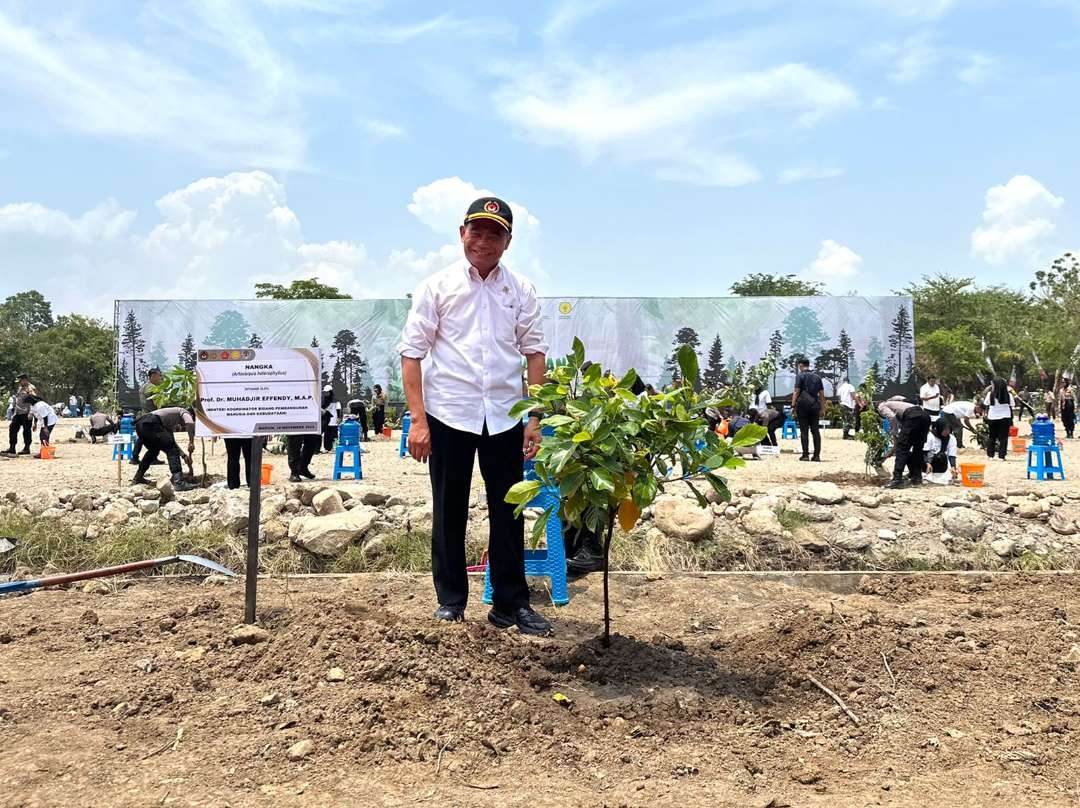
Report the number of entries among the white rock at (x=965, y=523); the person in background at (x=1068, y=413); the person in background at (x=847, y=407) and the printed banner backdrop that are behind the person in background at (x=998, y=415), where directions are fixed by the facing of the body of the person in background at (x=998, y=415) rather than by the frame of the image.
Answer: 1

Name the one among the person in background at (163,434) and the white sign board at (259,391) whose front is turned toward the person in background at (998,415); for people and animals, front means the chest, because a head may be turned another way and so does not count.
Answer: the person in background at (163,434)

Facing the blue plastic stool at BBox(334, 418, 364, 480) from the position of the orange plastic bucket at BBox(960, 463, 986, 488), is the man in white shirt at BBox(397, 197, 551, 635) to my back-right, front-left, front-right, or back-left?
front-left

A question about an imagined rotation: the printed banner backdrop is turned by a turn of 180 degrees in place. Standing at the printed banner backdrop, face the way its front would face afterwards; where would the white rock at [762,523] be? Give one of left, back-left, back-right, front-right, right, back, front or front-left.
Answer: back

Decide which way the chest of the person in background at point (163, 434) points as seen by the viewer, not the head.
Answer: to the viewer's right

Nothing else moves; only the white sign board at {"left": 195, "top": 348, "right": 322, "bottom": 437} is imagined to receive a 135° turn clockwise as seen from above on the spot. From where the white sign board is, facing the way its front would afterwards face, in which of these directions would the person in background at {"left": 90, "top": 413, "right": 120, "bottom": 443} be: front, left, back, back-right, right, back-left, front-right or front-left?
front-right

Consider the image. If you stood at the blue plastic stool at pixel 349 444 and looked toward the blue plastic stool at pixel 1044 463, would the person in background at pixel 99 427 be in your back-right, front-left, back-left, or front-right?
back-left

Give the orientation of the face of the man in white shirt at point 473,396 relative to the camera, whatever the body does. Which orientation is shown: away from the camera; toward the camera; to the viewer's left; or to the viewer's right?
toward the camera

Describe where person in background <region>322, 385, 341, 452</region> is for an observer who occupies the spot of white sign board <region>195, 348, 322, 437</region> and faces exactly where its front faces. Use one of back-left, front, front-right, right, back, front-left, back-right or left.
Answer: back

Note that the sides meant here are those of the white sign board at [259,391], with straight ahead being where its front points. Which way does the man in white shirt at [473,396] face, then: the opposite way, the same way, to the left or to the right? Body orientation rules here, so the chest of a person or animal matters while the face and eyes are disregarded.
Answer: the same way

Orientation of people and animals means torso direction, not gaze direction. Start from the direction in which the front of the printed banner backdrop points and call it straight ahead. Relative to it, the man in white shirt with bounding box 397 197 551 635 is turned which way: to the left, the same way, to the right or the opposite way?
the same way

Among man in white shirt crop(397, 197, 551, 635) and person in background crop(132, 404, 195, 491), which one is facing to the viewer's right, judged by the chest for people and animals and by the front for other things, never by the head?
the person in background

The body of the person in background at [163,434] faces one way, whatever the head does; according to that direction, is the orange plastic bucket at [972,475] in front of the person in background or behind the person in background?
in front

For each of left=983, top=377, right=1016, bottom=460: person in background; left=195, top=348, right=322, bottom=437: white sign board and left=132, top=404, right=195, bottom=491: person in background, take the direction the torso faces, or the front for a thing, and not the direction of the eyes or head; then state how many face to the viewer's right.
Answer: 1

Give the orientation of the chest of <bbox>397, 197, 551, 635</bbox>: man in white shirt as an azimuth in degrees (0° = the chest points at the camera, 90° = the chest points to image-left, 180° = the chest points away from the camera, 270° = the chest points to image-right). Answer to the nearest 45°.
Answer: approximately 0°

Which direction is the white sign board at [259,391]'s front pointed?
toward the camera

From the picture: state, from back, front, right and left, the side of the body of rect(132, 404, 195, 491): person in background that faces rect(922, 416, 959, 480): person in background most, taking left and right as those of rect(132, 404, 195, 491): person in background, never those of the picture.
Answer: front

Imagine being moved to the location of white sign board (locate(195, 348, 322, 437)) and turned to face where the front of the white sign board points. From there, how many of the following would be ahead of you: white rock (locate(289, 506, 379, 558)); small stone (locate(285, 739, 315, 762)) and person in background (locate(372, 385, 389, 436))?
1
